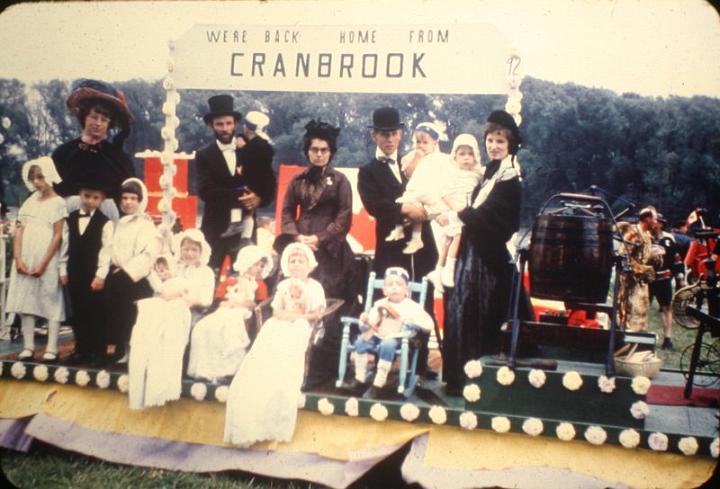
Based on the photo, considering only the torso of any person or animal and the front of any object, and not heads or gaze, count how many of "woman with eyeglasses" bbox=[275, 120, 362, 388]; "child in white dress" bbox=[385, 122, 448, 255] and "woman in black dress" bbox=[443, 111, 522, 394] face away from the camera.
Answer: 0

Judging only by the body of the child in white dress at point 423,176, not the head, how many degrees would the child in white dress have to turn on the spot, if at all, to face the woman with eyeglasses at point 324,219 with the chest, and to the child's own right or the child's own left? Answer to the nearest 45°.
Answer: approximately 45° to the child's own right

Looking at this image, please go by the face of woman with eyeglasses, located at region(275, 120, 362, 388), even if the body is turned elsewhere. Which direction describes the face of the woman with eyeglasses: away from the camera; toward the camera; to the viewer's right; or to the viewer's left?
toward the camera

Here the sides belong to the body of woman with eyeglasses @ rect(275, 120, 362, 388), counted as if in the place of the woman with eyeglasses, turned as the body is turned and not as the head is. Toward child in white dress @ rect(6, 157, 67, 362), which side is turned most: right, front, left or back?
right

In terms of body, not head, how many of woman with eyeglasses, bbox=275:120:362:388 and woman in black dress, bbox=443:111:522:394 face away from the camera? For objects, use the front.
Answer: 0

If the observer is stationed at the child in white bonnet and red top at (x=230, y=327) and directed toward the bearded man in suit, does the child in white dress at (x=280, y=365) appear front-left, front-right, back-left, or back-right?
back-right

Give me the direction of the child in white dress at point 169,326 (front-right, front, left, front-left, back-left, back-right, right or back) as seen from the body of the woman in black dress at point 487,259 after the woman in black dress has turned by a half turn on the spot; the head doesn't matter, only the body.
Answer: back-left

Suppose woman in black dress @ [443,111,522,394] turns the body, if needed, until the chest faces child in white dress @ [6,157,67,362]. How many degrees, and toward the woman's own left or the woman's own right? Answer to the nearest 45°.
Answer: approximately 45° to the woman's own right

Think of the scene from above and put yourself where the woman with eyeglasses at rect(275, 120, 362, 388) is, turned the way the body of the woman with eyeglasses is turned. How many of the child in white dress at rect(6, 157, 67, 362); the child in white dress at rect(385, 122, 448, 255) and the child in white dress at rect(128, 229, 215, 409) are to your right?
2

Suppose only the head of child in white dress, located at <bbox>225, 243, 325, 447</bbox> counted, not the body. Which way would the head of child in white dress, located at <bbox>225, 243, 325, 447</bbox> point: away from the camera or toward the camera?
toward the camera

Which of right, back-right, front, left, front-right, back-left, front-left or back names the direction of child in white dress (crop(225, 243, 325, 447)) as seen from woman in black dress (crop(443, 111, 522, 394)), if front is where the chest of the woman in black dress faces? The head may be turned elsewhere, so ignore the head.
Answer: front-right

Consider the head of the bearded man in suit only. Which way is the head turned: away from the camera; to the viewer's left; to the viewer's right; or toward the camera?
toward the camera

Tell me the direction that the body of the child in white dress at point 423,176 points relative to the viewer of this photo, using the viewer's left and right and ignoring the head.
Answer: facing the viewer and to the left of the viewer

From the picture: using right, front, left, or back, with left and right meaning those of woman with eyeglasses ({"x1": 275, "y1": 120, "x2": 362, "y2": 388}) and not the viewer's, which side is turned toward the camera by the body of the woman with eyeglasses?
front
